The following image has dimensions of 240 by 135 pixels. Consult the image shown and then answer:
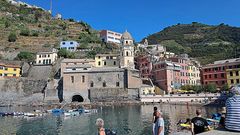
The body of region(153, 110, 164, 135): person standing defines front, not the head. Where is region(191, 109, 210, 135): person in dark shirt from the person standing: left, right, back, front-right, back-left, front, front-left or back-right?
back-right

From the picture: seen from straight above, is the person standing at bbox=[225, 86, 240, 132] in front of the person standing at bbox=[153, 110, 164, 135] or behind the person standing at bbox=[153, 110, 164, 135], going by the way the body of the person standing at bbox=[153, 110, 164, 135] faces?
behind

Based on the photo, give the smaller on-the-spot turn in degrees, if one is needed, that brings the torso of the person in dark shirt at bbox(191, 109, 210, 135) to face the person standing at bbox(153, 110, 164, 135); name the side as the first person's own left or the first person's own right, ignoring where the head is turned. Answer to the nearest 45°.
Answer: approximately 135° to the first person's own left

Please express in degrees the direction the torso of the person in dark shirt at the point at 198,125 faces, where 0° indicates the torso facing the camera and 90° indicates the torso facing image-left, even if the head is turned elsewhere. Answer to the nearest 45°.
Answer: approximately 180°
